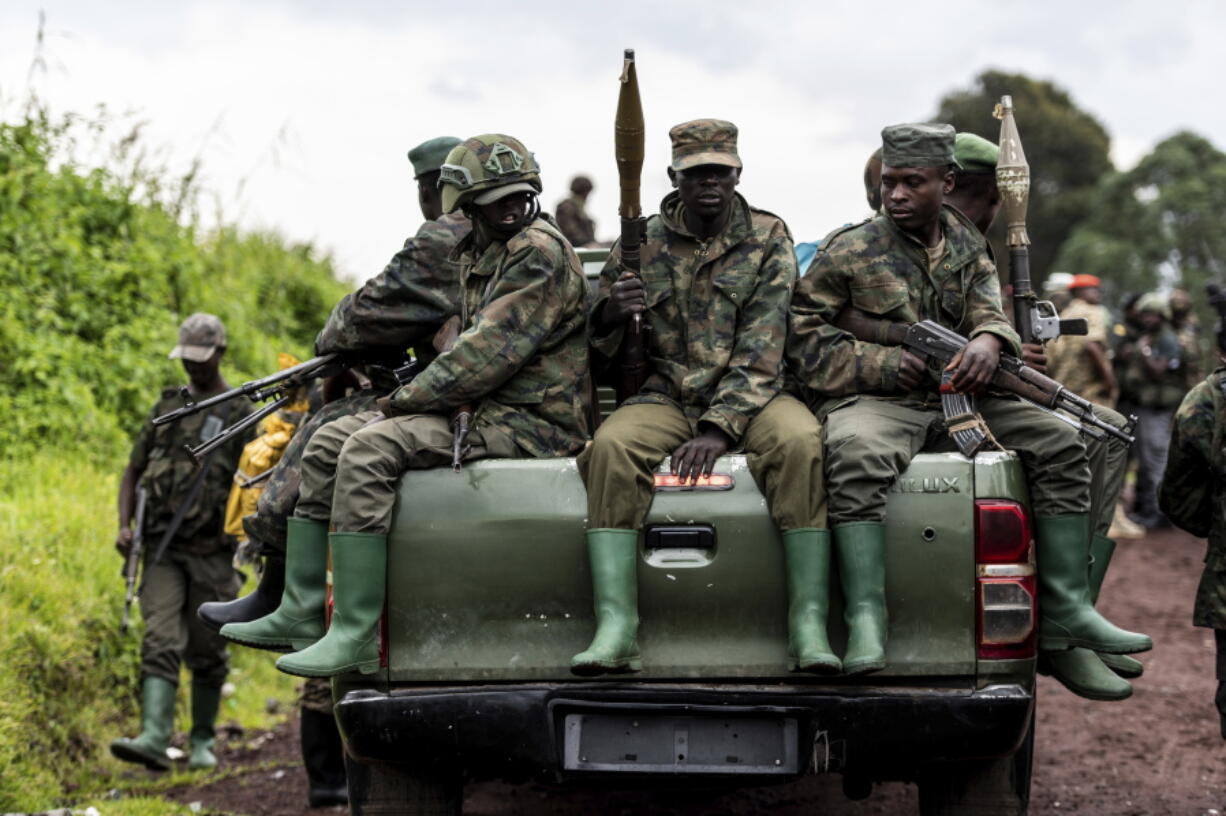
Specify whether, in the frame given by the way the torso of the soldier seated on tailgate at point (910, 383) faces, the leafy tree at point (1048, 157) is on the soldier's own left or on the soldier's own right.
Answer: on the soldier's own left

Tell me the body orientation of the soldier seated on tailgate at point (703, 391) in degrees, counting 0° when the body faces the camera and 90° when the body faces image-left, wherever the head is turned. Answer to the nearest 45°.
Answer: approximately 0°

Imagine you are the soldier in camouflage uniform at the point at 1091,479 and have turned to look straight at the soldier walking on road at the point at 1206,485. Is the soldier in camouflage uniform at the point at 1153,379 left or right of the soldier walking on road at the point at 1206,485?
left

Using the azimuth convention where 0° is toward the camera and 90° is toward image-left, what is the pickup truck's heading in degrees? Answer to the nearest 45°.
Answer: approximately 180°

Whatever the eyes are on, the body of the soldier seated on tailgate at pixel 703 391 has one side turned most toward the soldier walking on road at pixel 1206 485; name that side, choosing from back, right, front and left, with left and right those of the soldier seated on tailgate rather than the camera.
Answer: left

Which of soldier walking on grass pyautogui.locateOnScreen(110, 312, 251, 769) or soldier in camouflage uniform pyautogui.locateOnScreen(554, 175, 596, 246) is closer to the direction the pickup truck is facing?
the soldier in camouflage uniform

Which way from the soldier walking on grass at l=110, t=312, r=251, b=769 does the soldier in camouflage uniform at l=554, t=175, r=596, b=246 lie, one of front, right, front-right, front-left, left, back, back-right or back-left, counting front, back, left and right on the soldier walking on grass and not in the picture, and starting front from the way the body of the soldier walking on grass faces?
back

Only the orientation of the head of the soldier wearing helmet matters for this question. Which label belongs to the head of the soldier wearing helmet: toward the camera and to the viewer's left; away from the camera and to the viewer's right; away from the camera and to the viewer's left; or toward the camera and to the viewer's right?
toward the camera and to the viewer's right

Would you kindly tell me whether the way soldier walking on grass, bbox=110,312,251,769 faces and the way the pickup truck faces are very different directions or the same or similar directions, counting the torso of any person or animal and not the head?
very different directions

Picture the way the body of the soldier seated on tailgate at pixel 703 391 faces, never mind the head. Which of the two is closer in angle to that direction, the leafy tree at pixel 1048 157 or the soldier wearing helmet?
the soldier wearing helmet

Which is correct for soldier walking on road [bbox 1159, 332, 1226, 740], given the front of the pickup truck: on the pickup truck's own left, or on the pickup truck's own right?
on the pickup truck's own right
